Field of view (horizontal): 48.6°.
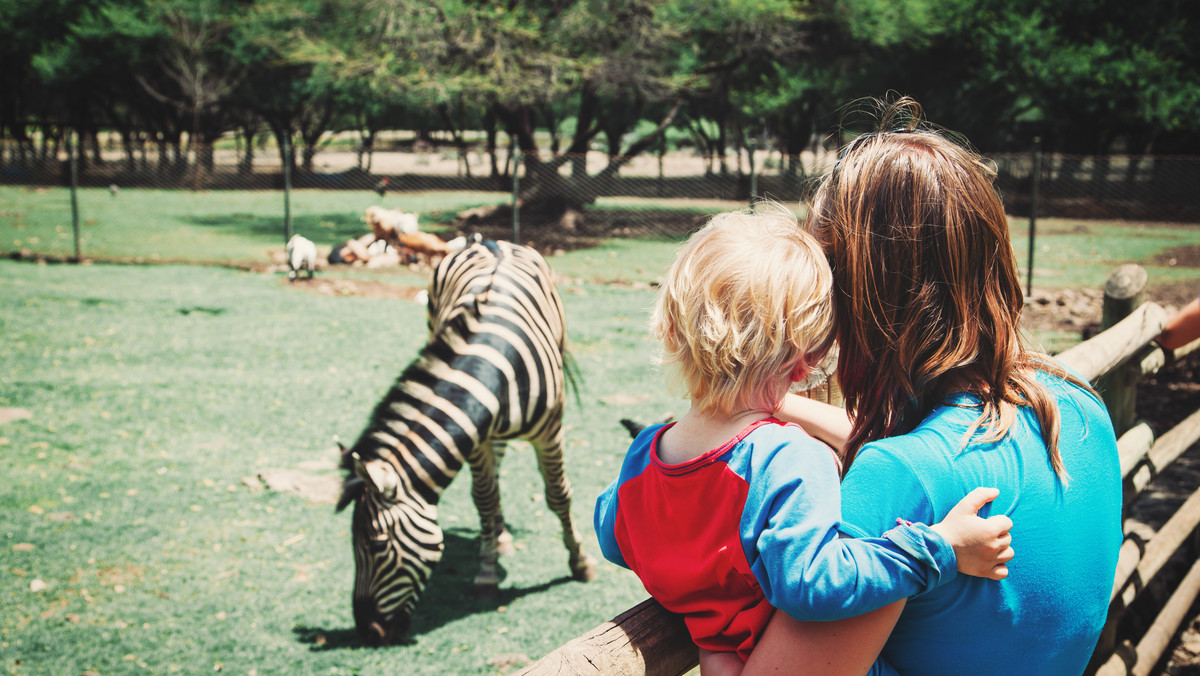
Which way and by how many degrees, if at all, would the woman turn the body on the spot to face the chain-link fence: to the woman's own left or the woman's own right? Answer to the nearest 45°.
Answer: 0° — they already face it

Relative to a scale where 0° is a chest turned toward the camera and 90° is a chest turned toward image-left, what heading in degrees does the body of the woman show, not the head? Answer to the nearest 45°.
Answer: approximately 135°

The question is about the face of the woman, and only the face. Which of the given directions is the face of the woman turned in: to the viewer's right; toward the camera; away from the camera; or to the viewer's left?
away from the camera

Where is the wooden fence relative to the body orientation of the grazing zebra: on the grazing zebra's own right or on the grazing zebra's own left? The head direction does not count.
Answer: on the grazing zebra's own left

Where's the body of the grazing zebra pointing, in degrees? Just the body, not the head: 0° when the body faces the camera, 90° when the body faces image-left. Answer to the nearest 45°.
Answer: approximately 45°

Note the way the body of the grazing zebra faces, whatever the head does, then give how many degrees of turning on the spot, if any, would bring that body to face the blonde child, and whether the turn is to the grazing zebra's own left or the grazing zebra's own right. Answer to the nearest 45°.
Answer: approximately 45° to the grazing zebra's own left

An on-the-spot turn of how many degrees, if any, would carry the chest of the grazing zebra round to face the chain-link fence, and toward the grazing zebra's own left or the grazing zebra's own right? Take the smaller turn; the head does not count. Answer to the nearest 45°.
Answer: approximately 135° to the grazing zebra's own right

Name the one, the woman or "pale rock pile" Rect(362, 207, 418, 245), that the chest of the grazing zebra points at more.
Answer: the woman

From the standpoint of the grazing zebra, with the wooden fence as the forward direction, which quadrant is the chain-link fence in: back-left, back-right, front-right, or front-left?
back-left

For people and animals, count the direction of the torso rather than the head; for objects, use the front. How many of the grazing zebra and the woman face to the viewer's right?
0
